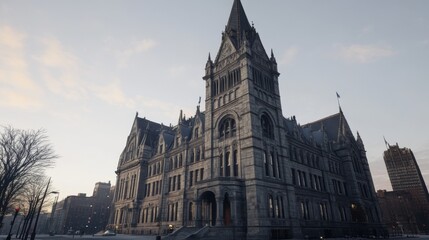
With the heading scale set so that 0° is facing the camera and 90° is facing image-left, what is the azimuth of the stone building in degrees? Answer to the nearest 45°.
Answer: approximately 45°
